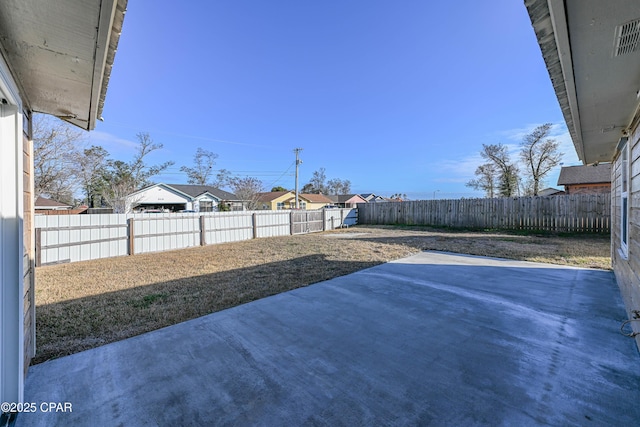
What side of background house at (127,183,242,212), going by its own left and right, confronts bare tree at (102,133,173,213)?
right

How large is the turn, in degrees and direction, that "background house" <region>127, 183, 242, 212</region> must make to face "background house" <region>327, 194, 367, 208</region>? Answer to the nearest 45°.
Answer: approximately 90° to its left

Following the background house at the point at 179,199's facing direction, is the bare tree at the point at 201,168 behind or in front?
behind

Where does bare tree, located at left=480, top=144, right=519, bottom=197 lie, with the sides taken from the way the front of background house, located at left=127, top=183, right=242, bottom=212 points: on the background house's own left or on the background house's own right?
on the background house's own left

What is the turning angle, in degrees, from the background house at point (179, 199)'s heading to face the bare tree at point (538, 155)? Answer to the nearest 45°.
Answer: approximately 45° to its left

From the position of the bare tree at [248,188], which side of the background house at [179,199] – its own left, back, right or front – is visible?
left

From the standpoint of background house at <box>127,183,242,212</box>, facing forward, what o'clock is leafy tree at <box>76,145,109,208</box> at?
The leafy tree is roughly at 3 o'clock from the background house.

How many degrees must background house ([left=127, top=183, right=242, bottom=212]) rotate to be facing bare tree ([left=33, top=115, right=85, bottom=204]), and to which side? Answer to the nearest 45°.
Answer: approximately 45° to its right

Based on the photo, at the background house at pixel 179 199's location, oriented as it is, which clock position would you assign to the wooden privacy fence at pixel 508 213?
The wooden privacy fence is roughly at 11 o'clock from the background house.

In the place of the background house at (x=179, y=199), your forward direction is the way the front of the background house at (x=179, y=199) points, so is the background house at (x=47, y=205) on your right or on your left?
on your right

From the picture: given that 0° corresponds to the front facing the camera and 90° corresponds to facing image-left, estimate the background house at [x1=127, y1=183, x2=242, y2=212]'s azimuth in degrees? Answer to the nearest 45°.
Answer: approximately 0°

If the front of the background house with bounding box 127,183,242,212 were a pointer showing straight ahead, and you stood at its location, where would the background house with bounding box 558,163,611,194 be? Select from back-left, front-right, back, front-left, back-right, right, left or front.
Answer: front-left
